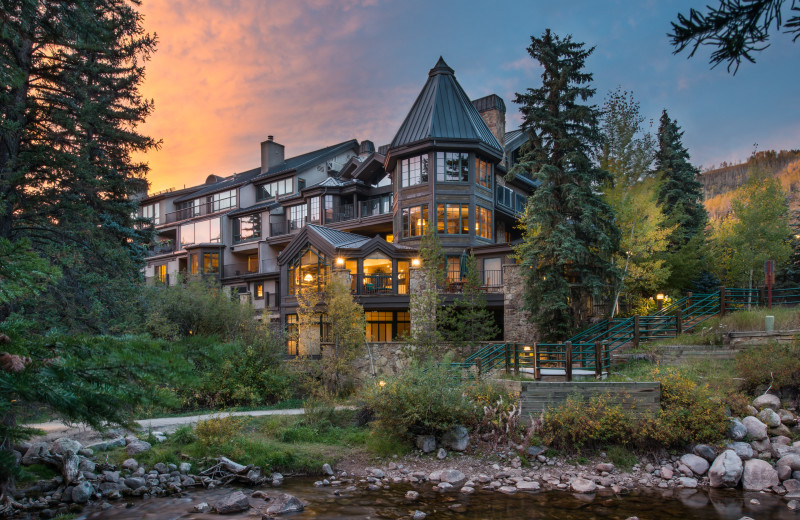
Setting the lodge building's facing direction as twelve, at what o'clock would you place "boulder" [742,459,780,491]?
The boulder is roughly at 10 o'clock from the lodge building.

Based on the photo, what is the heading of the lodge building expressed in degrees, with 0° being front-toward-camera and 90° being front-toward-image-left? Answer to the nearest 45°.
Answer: approximately 45°

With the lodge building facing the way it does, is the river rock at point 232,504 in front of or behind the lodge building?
in front

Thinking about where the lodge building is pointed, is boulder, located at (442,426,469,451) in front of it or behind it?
in front

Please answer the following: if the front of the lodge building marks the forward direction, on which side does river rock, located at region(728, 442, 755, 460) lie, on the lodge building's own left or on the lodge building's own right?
on the lodge building's own left

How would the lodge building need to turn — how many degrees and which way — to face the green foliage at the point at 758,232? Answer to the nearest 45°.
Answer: approximately 90° to its left

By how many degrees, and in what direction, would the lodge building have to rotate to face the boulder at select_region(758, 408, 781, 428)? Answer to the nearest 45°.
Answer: approximately 45° to its left

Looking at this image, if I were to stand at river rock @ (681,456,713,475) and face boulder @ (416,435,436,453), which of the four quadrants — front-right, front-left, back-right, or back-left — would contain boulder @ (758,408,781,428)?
back-right

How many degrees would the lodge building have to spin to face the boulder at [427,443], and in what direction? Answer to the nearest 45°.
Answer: approximately 45° to its left
